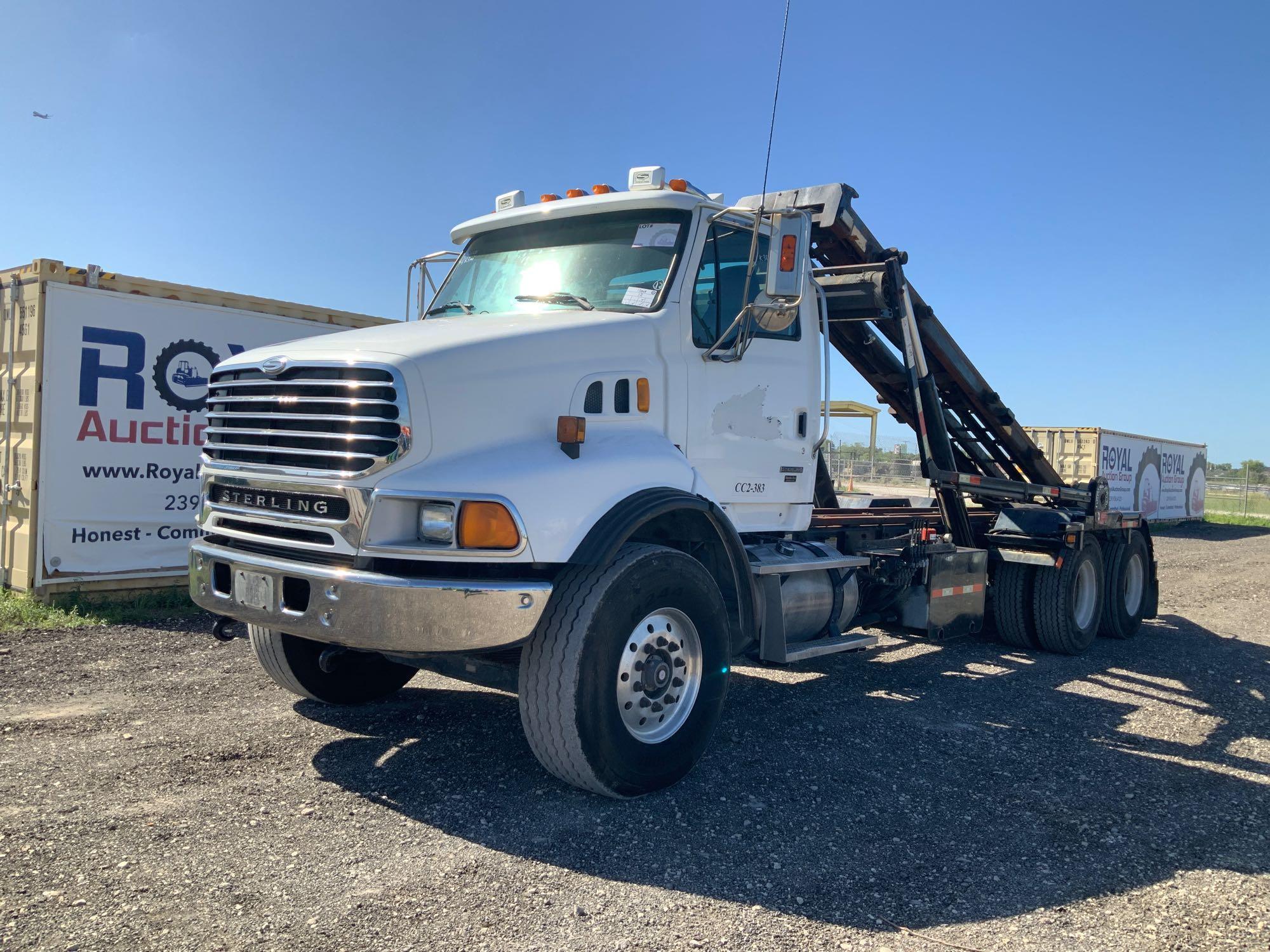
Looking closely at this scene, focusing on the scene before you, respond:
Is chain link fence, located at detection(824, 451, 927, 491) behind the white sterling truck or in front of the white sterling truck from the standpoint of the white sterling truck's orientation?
behind

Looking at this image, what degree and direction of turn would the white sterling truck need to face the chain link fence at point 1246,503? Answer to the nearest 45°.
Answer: approximately 180°

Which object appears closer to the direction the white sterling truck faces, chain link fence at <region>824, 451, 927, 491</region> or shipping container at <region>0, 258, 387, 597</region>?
the shipping container

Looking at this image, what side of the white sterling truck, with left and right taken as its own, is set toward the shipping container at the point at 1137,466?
back

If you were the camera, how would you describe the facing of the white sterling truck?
facing the viewer and to the left of the viewer

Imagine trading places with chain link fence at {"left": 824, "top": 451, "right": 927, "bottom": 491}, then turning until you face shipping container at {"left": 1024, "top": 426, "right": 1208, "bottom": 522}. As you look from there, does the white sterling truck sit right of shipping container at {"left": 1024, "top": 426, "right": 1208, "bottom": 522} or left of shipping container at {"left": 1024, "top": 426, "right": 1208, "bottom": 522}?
right

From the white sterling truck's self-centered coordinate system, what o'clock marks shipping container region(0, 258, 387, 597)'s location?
The shipping container is roughly at 3 o'clock from the white sterling truck.
